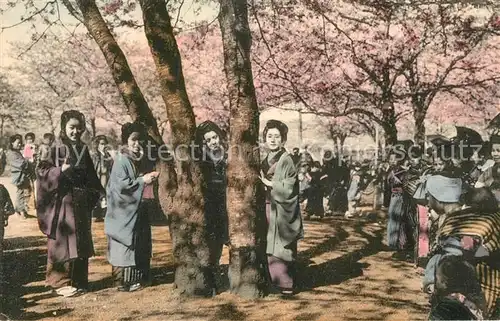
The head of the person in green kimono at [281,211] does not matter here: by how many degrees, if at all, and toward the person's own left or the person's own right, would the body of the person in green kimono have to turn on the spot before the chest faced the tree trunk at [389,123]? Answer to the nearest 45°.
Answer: approximately 180°

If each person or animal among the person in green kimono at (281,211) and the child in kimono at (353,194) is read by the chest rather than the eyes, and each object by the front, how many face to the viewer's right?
0

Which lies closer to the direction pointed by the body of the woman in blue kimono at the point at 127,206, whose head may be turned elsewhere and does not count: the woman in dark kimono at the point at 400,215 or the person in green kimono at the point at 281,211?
the person in green kimono

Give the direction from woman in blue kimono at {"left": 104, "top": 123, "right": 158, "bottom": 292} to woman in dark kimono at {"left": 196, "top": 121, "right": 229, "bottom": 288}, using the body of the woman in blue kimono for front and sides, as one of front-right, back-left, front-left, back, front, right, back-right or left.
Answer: front-left

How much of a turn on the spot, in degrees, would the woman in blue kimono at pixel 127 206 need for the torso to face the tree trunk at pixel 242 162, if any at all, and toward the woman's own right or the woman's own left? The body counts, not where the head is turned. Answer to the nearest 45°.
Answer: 0° — they already face it

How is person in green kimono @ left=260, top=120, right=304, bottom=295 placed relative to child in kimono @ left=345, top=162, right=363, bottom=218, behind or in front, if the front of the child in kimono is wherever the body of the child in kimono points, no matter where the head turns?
in front

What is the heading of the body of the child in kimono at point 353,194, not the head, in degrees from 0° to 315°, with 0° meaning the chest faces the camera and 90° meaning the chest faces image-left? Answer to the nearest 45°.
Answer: approximately 45°

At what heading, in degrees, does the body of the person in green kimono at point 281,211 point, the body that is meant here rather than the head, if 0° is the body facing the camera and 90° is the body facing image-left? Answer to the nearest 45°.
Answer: approximately 45°

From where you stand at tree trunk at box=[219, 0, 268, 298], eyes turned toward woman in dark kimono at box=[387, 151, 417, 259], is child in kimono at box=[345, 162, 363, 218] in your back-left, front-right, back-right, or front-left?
front-left

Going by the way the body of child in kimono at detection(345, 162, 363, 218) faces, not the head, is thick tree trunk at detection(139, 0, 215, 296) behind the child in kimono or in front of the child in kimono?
in front

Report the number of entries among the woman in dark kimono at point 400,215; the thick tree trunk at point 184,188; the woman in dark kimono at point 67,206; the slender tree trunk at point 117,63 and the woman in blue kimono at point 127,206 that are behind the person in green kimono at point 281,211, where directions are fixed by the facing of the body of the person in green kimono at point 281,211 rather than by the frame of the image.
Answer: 1
